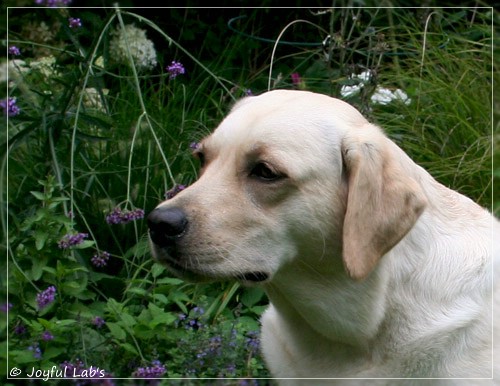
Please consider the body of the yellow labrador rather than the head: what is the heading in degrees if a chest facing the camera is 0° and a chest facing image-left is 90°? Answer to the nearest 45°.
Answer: approximately 45°

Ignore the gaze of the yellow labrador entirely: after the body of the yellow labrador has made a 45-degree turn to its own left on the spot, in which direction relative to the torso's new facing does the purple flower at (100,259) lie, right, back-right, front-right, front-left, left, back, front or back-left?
back-right

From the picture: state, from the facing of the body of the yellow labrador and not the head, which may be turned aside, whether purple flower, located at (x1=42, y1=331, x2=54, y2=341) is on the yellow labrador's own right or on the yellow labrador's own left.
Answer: on the yellow labrador's own right

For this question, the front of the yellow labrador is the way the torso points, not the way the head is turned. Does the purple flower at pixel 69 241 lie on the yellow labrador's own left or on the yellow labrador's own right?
on the yellow labrador's own right

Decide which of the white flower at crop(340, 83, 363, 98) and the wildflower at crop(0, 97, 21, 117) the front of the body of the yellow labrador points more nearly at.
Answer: the wildflower

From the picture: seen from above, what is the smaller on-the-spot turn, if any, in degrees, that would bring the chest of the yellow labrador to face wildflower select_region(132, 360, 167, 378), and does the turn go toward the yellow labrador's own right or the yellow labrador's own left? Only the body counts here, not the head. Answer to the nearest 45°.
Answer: approximately 45° to the yellow labrador's own right

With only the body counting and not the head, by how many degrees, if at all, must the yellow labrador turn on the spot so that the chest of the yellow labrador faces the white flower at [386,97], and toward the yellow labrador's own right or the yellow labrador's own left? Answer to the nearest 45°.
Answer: approximately 135° to the yellow labrador's own right

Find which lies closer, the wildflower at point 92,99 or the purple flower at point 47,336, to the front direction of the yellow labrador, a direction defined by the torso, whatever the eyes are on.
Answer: the purple flower

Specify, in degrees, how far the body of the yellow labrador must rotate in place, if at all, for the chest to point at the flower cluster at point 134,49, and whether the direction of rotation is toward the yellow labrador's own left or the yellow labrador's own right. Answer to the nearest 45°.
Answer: approximately 90° to the yellow labrador's own right

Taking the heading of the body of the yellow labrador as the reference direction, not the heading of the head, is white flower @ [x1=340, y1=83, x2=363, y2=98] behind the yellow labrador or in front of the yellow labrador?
behind

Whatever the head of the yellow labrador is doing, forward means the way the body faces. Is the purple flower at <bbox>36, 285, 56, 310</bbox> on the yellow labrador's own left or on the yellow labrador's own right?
on the yellow labrador's own right
